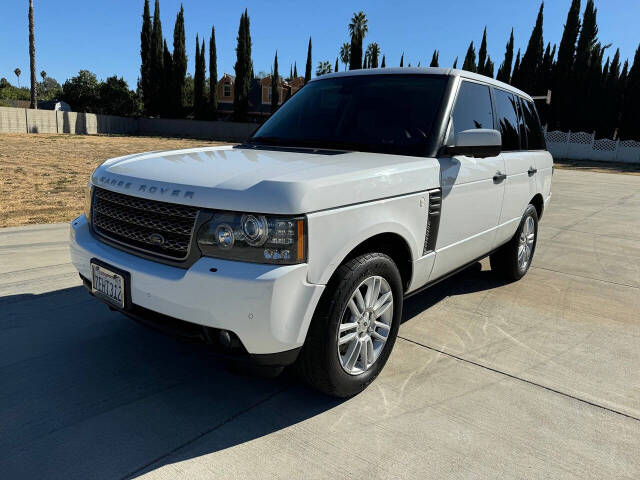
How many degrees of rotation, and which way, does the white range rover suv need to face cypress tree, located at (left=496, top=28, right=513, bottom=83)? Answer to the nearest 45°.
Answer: approximately 135° to its right

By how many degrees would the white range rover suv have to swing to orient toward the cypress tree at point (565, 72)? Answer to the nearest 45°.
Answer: approximately 180°

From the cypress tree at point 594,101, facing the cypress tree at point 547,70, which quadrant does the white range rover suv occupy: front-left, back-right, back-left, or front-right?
back-left

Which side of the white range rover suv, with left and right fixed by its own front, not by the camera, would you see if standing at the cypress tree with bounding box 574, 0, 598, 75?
back

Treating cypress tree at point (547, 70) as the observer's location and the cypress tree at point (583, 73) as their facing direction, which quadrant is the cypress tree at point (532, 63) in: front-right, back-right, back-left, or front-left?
back-right

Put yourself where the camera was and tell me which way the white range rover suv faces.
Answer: facing the viewer and to the left of the viewer

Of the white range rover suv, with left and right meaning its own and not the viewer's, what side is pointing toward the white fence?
back

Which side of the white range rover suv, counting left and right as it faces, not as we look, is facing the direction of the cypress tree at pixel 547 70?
back

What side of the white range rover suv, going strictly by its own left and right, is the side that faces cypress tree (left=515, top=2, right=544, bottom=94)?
back

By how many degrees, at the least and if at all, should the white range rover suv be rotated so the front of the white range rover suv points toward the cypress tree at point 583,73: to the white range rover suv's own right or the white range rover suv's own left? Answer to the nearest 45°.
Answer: approximately 180°

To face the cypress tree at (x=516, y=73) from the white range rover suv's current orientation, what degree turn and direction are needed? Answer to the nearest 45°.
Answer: approximately 135° to its right
